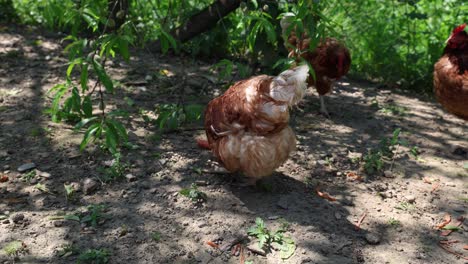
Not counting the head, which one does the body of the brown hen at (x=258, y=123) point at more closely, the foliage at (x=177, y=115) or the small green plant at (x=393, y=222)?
the foliage

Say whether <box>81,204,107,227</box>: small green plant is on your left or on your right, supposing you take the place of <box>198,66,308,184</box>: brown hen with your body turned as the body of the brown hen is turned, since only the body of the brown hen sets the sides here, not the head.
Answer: on your left

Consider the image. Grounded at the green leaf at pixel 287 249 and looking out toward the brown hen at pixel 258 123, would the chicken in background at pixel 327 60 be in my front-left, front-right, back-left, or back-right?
front-right

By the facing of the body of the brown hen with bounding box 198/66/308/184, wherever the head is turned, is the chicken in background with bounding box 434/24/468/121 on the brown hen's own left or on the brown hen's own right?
on the brown hen's own right

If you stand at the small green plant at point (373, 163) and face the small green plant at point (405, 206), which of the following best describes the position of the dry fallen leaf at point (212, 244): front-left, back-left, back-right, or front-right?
front-right

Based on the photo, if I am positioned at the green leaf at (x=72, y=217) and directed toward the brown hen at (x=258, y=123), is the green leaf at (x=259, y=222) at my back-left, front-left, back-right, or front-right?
front-right

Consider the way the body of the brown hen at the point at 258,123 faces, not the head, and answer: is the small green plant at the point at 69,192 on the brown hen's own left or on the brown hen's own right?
on the brown hen's own left

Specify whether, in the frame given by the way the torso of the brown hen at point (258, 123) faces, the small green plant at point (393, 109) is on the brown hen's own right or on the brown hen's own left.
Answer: on the brown hen's own right

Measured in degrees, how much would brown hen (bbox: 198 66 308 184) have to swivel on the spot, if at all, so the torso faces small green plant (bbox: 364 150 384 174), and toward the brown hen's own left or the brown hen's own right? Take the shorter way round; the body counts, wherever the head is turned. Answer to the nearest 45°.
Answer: approximately 90° to the brown hen's own right

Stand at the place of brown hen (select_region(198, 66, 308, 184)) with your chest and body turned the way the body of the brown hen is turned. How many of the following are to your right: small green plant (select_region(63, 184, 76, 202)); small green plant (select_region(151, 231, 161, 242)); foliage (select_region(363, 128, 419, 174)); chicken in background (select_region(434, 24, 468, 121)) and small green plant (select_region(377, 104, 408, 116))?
3

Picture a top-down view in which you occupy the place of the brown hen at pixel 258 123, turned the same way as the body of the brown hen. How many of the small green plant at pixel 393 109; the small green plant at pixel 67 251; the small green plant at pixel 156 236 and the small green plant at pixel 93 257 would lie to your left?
3

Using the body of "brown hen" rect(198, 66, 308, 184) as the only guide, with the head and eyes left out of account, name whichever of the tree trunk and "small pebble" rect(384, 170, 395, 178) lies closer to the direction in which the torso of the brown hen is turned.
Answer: the tree trunk
